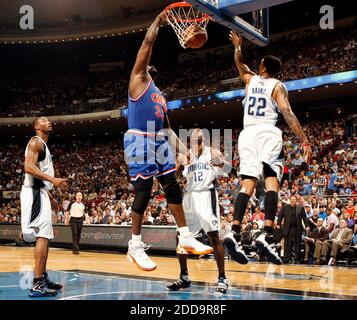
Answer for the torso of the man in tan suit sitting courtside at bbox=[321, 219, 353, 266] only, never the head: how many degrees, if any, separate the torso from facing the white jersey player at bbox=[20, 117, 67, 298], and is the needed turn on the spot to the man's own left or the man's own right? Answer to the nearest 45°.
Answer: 0° — they already face them

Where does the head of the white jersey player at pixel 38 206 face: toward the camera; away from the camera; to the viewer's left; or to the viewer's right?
to the viewer's right

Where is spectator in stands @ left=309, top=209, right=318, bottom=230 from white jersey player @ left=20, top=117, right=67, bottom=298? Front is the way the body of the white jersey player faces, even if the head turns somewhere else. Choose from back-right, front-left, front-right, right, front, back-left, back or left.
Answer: front-left

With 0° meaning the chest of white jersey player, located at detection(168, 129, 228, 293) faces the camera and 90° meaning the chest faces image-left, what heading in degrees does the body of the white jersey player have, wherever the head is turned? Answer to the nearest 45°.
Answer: approximately 0°

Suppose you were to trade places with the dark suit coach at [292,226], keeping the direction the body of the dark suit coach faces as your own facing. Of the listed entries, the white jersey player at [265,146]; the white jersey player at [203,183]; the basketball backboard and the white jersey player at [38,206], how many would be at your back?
0

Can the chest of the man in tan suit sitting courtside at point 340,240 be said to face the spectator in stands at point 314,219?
no

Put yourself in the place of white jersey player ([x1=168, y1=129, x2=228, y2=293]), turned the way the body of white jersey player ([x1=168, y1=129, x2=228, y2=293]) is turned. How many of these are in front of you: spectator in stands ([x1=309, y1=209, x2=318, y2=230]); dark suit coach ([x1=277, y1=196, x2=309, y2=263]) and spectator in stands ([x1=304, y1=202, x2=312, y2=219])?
0

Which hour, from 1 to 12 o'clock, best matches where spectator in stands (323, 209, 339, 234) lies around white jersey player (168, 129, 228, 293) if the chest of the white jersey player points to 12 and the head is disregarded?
The spectator in stands is roughly at 7 o'clock from the white jersey player.

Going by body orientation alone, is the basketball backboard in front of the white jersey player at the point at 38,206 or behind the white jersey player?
in front

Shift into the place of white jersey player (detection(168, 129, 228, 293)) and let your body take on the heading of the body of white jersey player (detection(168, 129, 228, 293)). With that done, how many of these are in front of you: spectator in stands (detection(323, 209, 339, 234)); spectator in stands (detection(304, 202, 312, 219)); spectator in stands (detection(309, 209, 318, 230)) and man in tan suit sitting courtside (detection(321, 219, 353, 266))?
0

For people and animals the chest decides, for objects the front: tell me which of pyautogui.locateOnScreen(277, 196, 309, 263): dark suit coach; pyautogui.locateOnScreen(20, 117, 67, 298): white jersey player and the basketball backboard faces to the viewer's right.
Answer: the white jersey player

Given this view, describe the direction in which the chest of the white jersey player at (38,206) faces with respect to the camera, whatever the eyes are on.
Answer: to the viewer's right

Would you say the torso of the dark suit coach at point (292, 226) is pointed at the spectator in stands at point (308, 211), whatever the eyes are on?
no

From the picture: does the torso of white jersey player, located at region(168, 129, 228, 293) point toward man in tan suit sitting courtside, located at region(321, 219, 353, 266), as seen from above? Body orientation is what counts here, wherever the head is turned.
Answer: no

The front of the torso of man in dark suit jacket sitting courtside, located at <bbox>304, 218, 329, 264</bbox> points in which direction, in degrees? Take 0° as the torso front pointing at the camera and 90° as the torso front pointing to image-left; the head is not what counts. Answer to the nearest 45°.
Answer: approximately 45°
